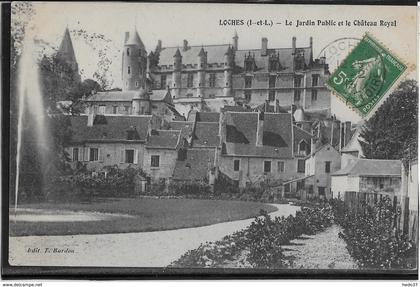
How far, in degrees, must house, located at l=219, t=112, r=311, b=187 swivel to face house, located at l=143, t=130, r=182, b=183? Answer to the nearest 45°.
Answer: approximately 90° to its right

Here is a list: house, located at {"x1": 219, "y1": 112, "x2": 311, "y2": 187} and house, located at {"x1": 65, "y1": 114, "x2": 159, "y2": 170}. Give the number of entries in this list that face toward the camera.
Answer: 2

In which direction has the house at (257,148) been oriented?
toward the camera

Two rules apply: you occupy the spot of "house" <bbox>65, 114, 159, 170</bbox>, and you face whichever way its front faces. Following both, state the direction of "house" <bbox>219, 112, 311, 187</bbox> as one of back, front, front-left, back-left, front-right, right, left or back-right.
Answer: left

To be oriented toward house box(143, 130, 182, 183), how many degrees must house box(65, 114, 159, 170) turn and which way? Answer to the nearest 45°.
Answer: approximately 90° to its left

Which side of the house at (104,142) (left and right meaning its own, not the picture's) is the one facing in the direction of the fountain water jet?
front

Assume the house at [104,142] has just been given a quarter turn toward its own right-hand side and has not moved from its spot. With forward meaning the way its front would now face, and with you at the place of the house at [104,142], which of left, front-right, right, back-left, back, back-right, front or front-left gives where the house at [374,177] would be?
back

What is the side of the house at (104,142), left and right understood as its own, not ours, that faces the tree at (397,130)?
left

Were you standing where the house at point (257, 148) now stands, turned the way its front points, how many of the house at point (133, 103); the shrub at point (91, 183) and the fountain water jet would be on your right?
3

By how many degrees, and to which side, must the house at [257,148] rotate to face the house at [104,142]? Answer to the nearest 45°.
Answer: approximately 90° to its right

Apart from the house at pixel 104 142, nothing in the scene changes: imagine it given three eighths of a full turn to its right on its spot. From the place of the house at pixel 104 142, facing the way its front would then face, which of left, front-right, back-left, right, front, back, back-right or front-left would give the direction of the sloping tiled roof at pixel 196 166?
back-right
